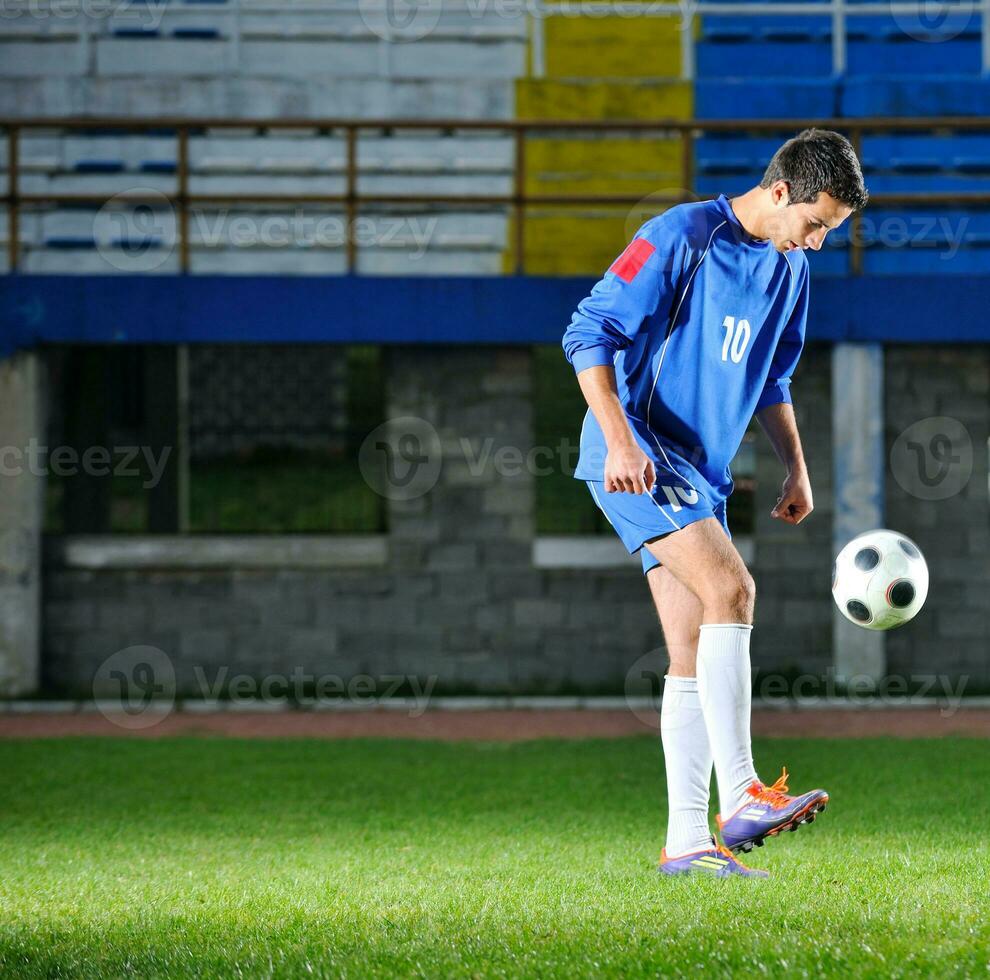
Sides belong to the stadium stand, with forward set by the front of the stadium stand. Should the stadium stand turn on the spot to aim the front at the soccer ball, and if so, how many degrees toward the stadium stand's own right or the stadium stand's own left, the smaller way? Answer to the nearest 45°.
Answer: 0° — it already faces it

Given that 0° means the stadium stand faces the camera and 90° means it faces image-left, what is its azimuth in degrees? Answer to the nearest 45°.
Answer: approximately 0°

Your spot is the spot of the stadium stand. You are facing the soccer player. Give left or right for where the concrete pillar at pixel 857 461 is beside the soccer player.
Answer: left

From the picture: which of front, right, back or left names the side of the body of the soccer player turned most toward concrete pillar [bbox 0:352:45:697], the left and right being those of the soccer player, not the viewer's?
back

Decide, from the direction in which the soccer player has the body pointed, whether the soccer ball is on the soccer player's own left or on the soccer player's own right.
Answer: on the soccer player's own left

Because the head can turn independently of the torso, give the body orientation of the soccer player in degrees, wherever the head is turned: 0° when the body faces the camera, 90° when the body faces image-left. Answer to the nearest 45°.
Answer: approximately 315°

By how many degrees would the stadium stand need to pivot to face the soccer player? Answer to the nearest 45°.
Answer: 0° — it already faces them

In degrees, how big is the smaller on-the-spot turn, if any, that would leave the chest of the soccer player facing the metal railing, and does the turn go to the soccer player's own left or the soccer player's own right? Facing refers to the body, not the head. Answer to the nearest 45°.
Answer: approximately 135° to the soccer player's own left

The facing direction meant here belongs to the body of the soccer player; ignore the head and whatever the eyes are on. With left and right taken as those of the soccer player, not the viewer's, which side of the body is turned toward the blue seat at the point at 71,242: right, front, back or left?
back
